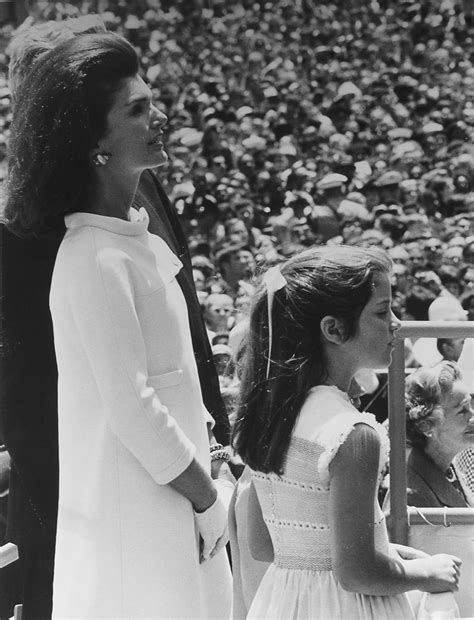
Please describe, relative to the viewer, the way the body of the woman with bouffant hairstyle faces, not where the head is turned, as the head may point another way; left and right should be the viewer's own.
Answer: facing to the right of the viewer

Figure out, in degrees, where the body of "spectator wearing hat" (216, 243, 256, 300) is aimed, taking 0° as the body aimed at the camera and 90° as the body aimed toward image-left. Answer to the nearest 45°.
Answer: approximately 315°

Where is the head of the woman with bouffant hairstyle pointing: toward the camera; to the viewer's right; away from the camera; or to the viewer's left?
to the viewer's right

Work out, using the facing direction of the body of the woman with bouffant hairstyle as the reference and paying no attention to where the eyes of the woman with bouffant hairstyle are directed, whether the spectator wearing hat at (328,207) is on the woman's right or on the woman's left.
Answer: on the woman's left

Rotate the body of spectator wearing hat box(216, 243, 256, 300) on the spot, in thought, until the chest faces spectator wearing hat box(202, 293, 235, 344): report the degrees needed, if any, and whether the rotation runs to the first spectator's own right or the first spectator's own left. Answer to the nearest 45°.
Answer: approximately 45° to the first spectator's own right

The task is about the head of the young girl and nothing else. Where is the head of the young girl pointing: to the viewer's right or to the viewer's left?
to the viewer's right

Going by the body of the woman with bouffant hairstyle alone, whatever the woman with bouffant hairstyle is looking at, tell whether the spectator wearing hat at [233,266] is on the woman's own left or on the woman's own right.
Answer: on the woman's own left
